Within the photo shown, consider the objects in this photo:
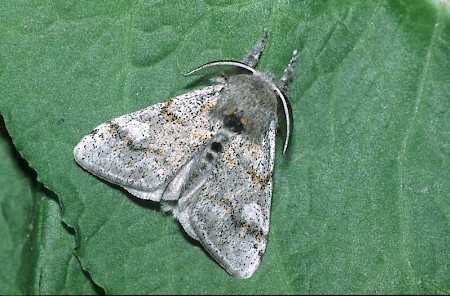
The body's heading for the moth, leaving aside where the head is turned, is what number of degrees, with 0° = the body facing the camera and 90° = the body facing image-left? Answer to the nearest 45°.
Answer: approximately 225°
